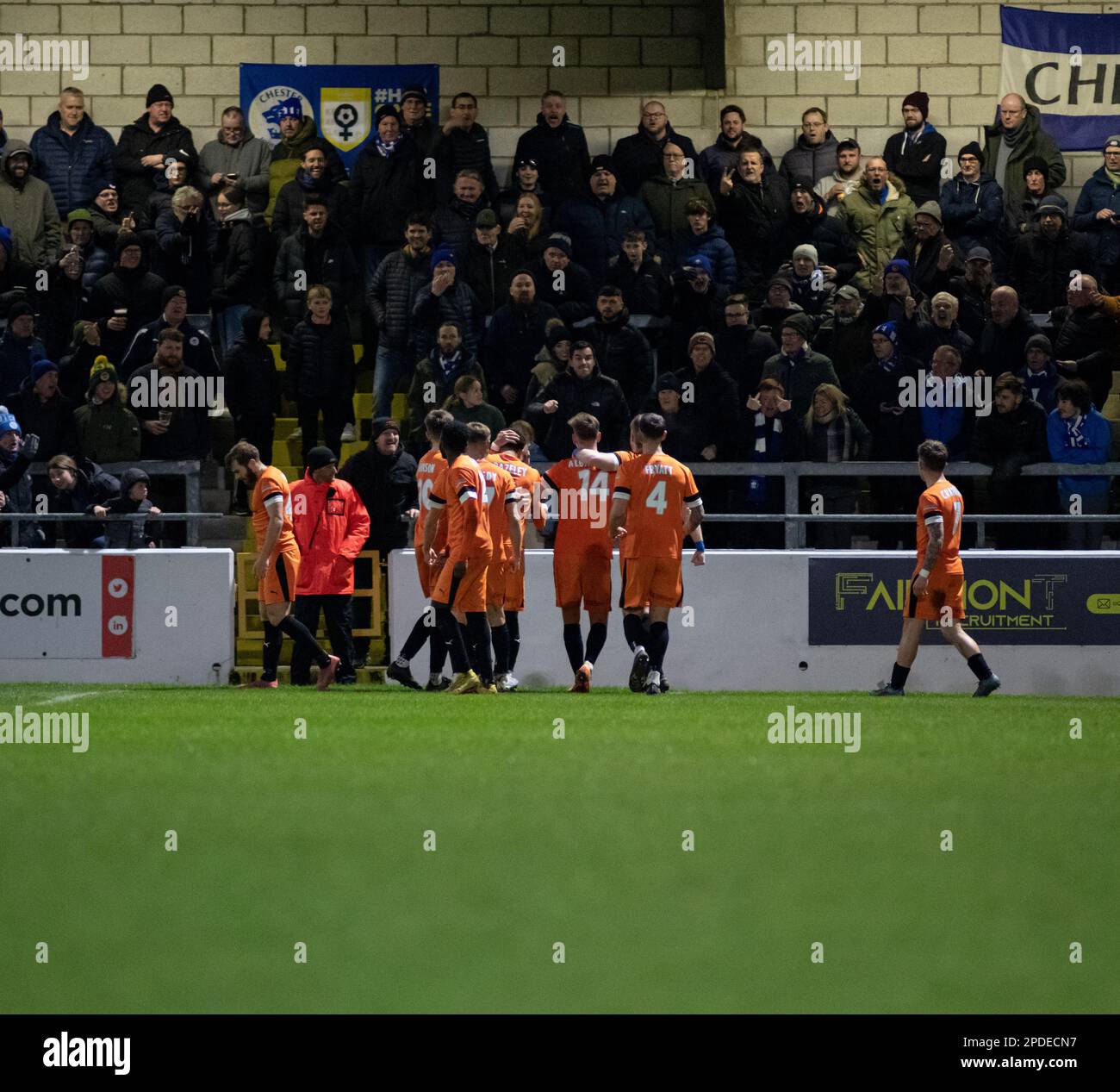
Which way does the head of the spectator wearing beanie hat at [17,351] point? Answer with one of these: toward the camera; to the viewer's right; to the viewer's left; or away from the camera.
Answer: toward the camera

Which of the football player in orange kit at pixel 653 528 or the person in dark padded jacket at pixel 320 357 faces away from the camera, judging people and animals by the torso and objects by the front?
the football player in orange kit

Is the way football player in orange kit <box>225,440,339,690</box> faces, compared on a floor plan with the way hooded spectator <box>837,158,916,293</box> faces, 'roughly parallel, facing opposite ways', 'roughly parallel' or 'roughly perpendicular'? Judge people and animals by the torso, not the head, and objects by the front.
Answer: roughly perpendicular

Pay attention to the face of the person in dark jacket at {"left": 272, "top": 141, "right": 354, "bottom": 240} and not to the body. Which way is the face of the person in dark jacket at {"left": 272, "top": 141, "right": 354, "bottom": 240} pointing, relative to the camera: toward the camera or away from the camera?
toward the camera

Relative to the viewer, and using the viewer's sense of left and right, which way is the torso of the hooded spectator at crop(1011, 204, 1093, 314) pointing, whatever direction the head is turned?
facing the viewer

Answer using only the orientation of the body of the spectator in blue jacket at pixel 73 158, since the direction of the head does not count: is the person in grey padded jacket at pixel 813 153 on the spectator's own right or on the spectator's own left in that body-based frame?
on the spectator's own left

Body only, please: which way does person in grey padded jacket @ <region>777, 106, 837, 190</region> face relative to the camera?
toward the camera

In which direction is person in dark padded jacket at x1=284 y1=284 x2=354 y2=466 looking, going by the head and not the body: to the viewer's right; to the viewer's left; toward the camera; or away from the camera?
toward the camera

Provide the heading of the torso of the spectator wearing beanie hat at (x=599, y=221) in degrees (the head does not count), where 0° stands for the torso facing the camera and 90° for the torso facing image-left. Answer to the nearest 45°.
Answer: approximately 0°

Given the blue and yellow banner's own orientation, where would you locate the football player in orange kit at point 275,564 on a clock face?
The football player in orange kit is roughly at 12 o'clock from the blue and yellow banner.

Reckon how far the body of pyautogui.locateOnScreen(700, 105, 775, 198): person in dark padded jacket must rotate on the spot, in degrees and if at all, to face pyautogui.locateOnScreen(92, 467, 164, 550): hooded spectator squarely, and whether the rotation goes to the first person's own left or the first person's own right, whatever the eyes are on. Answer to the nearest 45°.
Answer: approximately 45° to the first person's own right

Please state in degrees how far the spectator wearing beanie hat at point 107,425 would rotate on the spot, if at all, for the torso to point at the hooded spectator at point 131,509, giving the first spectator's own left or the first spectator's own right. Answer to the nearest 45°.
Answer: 0° — they already face them

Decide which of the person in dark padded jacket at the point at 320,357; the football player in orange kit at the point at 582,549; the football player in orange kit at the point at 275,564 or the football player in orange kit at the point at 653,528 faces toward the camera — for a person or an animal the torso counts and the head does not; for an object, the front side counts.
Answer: the person in dark padded jacket

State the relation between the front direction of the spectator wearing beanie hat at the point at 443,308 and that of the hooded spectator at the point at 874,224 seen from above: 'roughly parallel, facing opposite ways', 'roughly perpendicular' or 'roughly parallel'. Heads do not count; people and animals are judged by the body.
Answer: roughly parallel

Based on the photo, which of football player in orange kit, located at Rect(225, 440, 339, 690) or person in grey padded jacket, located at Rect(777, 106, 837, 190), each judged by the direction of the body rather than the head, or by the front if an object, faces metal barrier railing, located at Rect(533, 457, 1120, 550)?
the person in grey padded jacket

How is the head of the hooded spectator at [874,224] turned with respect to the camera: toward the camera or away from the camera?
toward the camera

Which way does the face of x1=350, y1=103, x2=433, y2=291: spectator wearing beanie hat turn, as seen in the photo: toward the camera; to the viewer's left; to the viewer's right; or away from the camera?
toward the camera

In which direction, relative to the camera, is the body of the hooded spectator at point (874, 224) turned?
toward the camera

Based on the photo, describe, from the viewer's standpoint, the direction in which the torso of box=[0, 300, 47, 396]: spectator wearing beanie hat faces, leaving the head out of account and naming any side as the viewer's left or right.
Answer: facing the viewer and to the right of the viewer

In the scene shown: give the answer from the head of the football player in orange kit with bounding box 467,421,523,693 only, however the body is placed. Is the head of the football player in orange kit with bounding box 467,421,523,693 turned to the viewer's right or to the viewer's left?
to the viewer's right

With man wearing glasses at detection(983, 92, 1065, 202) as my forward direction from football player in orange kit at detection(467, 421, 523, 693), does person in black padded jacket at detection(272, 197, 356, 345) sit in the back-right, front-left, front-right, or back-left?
front-left
